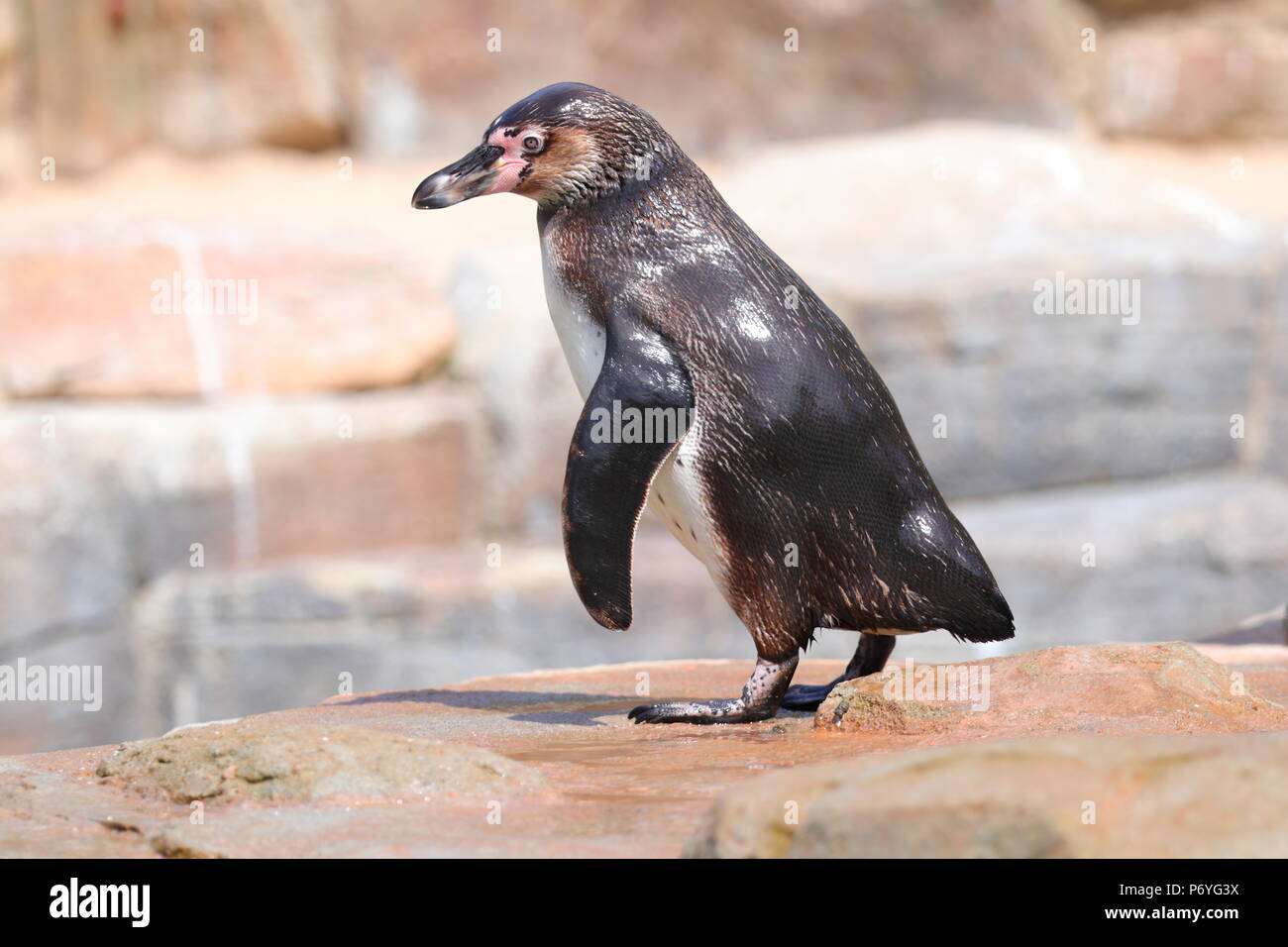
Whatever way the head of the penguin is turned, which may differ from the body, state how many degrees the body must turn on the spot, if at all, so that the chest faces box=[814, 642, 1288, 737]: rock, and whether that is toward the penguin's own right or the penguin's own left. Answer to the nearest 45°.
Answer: approximately 180°

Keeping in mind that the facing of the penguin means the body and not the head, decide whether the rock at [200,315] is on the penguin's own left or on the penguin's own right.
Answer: on the penguin's own right

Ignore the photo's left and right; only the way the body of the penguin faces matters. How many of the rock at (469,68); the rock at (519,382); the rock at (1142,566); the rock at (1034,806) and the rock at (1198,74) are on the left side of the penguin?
1

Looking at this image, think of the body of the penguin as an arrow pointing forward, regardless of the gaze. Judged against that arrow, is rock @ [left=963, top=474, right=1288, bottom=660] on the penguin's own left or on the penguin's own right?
on the penguin's own right

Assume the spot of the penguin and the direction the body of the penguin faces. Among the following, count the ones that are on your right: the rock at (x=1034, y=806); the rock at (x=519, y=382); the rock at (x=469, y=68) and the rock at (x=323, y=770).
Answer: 2

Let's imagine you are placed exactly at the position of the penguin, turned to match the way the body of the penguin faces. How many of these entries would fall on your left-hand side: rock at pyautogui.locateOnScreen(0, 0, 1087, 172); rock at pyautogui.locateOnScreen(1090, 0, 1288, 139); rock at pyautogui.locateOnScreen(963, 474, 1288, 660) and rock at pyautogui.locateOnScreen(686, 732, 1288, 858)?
1

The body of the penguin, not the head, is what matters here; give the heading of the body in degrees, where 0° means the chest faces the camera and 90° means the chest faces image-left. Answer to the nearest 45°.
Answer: approximately 90°

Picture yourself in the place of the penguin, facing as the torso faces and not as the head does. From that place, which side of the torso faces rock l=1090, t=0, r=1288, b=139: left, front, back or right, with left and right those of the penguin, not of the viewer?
right

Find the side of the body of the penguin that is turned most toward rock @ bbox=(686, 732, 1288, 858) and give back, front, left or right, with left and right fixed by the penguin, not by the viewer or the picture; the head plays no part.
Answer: left

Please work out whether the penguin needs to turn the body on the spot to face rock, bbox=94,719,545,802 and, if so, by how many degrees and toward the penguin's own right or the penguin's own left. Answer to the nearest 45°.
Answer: approximately 45° to the penguin's own left

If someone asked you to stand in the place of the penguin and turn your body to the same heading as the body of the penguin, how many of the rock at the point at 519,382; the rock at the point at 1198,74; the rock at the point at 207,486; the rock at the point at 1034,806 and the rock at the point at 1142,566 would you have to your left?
1

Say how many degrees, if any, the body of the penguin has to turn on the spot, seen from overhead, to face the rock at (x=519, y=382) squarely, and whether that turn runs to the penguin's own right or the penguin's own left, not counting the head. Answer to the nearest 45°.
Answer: approximately 90° to the penguin's own right
